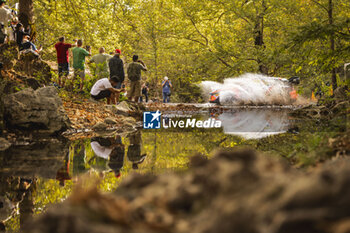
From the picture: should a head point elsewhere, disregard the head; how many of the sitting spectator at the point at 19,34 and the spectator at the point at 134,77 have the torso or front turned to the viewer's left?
0

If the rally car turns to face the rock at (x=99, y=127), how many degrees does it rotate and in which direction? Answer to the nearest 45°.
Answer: approximately 90° to its left

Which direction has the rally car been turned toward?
to the viewer's left

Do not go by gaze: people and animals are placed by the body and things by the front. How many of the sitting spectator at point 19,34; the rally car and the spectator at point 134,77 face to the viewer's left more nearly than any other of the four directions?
1

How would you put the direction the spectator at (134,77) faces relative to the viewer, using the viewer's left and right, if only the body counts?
facing away from the viewer and to the right of the viewer

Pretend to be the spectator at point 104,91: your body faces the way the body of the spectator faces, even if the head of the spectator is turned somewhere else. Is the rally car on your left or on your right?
on your left

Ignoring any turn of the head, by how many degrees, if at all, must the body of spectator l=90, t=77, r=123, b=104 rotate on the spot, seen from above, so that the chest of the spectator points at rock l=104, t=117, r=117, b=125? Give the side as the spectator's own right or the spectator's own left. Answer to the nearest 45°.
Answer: approximately 90° to the spectator's own right

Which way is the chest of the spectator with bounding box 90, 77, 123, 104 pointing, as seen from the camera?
to the viewer's right

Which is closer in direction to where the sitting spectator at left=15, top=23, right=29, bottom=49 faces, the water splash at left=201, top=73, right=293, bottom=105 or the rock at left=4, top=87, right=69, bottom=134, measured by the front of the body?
the water splash

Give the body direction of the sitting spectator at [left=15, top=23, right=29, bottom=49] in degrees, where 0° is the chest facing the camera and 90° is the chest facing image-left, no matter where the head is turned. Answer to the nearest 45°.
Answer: approximately 270°
